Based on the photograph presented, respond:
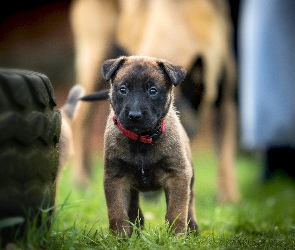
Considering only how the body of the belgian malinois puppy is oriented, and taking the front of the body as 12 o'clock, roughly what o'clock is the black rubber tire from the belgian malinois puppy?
The black rubber tire is roughly at 1 o'clock from the belgian malinois puppy.

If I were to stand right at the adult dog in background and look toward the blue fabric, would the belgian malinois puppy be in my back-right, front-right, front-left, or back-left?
back-right

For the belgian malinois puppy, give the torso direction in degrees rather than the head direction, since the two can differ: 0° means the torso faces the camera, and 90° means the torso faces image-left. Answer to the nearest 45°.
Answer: approximately 0°

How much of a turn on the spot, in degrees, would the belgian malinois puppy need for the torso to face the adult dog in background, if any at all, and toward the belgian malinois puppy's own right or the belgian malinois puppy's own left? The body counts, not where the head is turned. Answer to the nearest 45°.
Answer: approximately 180°

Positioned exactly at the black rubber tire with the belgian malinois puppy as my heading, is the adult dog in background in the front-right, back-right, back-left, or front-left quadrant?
front-left

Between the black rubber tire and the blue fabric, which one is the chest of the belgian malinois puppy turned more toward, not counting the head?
the black rubber tire

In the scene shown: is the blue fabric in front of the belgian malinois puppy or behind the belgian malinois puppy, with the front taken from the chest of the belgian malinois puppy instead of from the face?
behind
